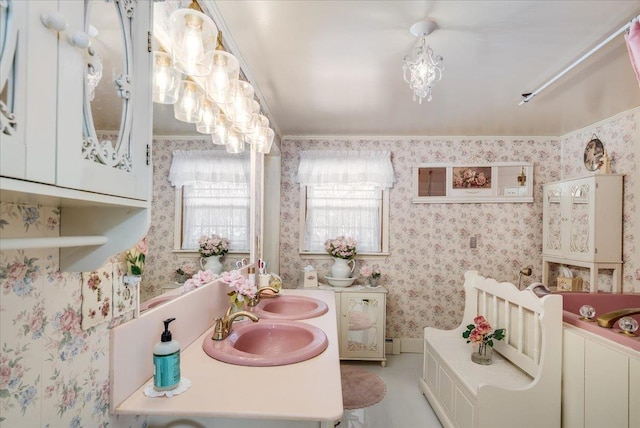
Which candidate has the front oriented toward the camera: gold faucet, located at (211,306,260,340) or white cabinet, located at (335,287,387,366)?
the white cabinet

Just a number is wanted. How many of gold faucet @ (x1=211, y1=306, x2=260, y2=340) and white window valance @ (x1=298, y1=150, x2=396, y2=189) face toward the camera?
1

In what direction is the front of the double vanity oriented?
to the viewer's right

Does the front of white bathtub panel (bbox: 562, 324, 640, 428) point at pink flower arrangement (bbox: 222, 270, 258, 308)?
yes

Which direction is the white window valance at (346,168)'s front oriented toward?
toward the camera

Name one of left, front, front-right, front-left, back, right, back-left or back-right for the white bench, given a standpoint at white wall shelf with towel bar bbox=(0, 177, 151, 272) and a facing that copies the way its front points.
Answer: front-left

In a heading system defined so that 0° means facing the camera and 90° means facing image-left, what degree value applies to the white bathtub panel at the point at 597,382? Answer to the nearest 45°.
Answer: approximately 45°

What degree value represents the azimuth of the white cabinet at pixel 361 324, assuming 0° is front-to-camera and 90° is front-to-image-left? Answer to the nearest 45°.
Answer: approximately 0°

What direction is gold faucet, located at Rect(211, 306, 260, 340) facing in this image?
to the viewer's right

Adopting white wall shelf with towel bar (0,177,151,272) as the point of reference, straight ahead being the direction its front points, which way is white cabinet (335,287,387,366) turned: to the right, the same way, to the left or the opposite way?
to the right

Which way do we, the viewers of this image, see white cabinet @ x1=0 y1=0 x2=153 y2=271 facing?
facing the viewer and to the right of the viewer
